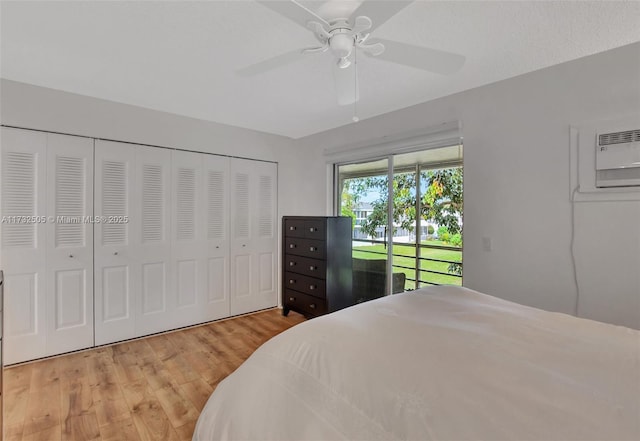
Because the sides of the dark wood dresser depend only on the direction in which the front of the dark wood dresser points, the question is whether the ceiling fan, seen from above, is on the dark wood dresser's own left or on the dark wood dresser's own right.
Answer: on the dark wood dresser's own left

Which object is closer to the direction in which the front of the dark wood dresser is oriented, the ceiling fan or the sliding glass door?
the ceiling fan

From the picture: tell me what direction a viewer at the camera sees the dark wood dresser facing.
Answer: facing the viewer and to the left of the viewer

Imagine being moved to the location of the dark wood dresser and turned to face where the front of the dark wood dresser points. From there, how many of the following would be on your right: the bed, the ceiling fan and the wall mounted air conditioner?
0

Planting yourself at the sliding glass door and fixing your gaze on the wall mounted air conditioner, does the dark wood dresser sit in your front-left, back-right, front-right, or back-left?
back-right

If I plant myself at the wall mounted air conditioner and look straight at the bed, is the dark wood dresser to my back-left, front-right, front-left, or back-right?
front-right

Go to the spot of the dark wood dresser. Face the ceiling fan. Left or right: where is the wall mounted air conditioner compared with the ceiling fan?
left

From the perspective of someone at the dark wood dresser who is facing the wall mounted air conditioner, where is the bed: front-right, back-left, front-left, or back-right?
front-right

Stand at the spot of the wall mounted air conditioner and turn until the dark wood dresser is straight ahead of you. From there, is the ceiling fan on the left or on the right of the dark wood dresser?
left

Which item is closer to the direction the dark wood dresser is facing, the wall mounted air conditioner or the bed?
the bed

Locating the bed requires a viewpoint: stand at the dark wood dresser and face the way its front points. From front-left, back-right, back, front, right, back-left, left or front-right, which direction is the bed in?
front-left

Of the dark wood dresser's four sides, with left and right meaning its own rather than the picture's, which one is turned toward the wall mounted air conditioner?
left

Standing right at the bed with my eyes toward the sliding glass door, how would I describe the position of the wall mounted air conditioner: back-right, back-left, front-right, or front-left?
front-right

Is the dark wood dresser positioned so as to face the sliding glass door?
no
